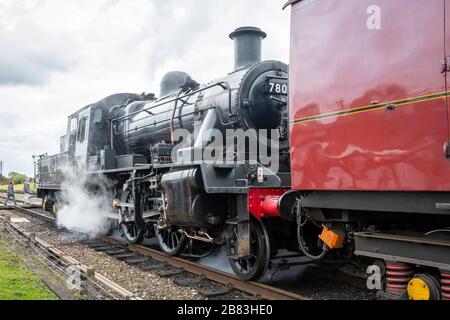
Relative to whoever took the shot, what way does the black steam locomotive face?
facing the viewer and to the right of the viewer
